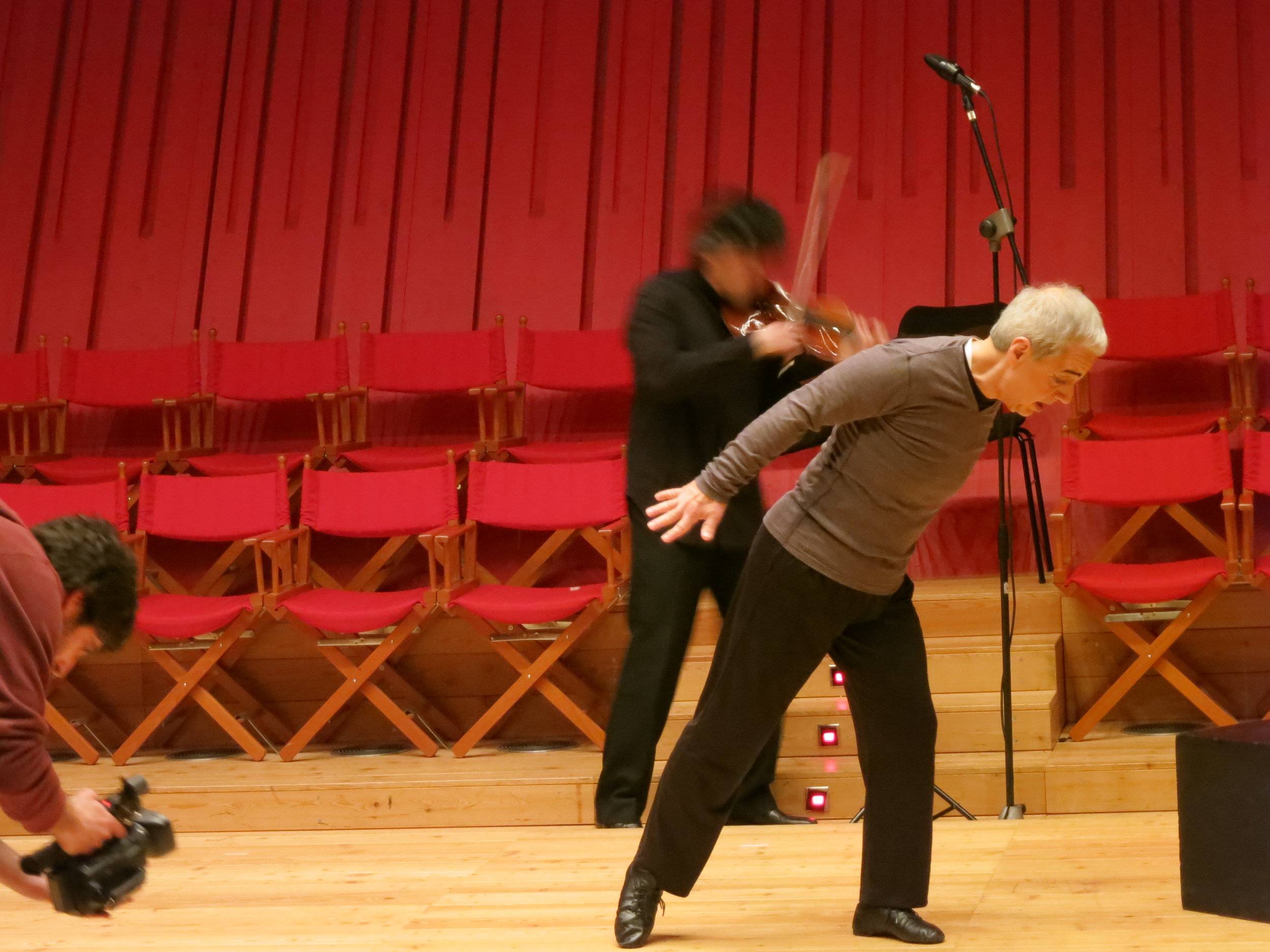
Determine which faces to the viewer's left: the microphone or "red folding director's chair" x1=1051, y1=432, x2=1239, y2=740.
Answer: the microphone

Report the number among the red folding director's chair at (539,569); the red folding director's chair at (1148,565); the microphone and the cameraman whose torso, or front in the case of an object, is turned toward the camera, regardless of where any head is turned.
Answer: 2

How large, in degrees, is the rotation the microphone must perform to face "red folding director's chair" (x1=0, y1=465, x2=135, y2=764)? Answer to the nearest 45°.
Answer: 0° — it already faces it

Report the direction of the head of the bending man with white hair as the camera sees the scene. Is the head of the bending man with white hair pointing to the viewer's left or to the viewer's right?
to the viewer's right

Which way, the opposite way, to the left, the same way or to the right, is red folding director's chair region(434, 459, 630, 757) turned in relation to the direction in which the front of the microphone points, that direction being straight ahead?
to the left

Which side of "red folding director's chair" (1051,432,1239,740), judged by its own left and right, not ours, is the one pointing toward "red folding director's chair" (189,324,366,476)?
right

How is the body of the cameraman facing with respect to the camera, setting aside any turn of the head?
to the viewer's right

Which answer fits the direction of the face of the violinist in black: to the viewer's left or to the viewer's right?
to the viewer's right

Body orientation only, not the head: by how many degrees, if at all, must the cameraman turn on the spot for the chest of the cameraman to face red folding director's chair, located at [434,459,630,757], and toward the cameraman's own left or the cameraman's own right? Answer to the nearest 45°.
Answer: approximately 45° to the cameraman's own left

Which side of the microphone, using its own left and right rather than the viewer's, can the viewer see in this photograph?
left
